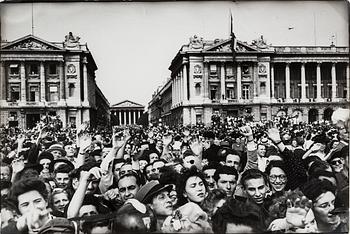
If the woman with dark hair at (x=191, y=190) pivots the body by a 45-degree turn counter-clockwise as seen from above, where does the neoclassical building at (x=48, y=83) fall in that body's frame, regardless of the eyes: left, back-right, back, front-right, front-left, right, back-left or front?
back

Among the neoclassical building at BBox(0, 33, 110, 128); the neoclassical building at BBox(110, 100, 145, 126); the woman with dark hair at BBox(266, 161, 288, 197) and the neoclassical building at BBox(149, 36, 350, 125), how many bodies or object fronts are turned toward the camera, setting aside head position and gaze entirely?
4

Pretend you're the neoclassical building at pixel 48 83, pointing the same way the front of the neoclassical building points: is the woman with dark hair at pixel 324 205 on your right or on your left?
on your left

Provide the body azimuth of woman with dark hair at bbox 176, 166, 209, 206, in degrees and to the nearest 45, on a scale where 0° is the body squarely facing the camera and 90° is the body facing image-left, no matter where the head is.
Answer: approximately 315°

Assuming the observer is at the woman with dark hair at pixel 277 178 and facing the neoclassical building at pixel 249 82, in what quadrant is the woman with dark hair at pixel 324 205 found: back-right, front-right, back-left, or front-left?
back-right

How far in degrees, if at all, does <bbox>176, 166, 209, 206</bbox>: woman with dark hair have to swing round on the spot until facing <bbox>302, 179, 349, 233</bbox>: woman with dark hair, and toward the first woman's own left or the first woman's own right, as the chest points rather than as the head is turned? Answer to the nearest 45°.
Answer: approximately 45° to the first woman's own left

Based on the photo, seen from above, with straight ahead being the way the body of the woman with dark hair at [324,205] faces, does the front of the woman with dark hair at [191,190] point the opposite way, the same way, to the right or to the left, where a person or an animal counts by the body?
the same way

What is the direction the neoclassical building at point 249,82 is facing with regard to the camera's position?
facing the viewer

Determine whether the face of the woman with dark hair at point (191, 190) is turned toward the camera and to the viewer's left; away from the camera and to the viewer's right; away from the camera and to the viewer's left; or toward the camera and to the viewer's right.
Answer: toward the camera and to the viewer's right

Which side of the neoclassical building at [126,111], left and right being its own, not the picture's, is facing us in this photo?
front

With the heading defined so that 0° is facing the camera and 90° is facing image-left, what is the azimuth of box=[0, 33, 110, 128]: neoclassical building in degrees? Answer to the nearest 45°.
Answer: approximately 0°

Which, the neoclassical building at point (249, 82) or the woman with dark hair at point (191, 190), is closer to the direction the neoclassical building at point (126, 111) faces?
the woman with dark hair

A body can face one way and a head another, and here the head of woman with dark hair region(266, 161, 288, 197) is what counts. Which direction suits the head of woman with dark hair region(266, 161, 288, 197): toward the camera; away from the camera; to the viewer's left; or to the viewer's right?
toward the camera

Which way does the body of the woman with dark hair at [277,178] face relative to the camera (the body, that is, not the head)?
toward the camera

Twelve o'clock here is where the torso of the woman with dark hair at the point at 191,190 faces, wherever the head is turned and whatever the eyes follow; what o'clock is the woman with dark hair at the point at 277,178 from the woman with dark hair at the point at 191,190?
the woman with dark hair at the point at 277,178 is roughly at 10 o'clock from the woman with dark hair at the point at 191,190.
